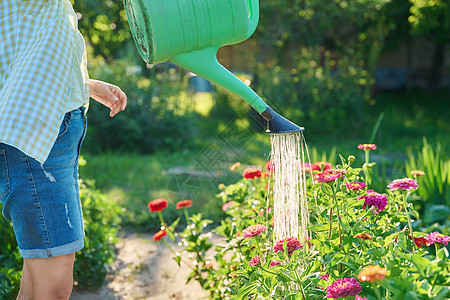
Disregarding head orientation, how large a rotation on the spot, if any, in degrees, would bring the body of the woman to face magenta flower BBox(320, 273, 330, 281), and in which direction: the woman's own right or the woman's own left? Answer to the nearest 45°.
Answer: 0° — they already face it

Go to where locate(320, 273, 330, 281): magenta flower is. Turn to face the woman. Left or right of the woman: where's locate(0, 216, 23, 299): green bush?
right

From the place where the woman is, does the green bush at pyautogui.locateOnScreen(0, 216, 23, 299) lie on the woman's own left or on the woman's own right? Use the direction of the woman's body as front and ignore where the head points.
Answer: on the woman's own left

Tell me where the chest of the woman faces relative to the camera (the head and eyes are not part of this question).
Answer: to the viewer's right

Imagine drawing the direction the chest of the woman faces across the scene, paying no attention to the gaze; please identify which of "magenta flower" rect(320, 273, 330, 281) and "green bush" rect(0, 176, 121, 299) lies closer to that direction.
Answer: the magenta flower

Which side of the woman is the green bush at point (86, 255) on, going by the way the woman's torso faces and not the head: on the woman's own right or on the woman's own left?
on the woman's own left

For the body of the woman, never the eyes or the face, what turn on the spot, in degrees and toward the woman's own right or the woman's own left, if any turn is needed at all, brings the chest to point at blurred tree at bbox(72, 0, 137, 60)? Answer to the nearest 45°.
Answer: approximately 90° to the woman's own left
